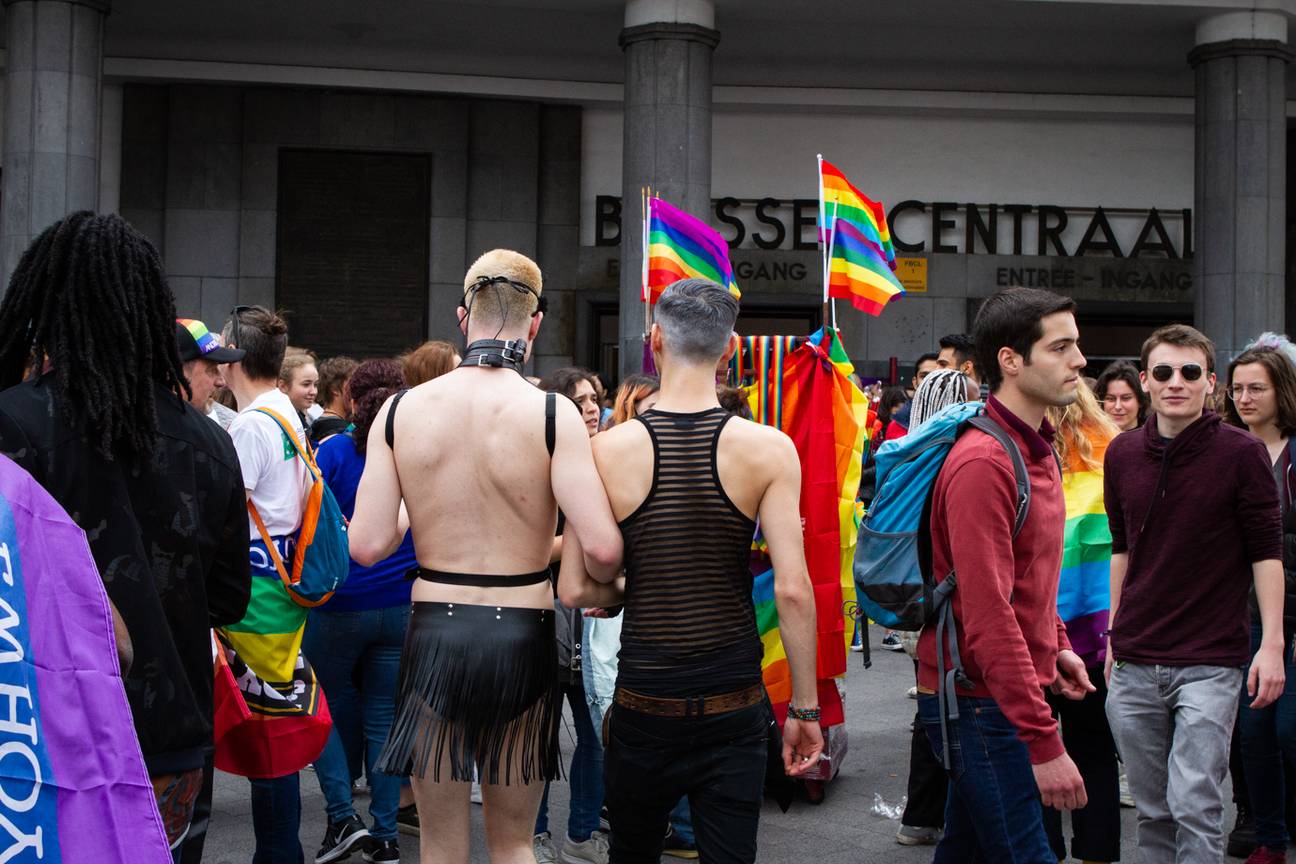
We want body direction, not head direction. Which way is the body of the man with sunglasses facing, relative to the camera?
toward the camera

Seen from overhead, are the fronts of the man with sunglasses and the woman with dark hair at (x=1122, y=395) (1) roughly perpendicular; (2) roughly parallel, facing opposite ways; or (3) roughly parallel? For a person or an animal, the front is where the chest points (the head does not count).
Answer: roughly parallel

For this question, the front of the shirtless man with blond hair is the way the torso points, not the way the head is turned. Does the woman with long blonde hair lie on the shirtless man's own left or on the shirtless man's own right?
on the shirtless man's own right

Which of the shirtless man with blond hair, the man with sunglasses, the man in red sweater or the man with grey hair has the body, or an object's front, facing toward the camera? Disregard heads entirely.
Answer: the man with sunglasses

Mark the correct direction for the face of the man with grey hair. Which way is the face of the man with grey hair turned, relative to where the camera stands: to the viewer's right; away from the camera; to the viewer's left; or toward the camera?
away from the camera

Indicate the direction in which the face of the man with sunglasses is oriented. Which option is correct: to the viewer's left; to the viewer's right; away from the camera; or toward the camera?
toward the camera

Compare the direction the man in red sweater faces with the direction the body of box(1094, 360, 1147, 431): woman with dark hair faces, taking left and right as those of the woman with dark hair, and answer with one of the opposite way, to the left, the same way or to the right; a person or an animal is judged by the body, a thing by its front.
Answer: to the left

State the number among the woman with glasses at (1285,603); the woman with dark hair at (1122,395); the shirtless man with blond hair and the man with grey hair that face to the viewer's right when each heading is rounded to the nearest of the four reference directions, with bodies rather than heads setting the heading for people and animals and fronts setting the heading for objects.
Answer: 0

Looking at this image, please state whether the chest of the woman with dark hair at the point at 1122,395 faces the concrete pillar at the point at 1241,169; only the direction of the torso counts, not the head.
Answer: no

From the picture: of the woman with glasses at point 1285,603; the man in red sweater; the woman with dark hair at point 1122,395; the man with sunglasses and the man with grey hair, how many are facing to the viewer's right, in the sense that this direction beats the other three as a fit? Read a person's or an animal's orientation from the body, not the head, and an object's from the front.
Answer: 1

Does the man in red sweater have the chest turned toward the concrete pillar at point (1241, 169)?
no

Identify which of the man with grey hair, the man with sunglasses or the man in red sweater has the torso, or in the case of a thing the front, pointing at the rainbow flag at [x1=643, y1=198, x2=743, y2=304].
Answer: the man with grey hair

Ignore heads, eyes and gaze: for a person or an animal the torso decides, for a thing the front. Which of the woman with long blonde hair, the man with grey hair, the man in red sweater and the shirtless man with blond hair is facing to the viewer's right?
the man in red sweater

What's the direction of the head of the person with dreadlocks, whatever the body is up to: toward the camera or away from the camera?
away from the camera

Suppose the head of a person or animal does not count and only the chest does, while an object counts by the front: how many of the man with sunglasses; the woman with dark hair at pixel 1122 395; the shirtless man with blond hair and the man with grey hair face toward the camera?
2

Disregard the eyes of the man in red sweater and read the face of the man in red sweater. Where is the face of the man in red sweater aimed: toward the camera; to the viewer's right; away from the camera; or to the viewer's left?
to the viewer's right

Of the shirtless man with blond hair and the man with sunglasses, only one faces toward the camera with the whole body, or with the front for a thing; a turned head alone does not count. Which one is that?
the man with sunglasses

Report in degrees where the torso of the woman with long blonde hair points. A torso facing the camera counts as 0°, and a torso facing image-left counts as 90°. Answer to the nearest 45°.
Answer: approximately 180°

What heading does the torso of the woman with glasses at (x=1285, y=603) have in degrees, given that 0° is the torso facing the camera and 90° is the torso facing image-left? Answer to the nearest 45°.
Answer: approximately 45°
